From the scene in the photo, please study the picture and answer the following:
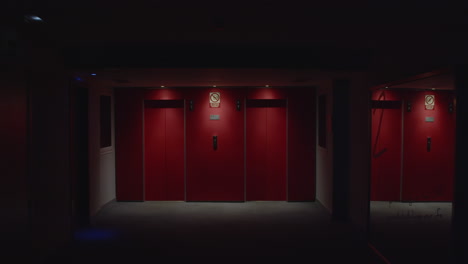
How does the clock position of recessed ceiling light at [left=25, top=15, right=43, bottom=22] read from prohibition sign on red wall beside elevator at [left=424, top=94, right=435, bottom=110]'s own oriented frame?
The recessed ceiling light is roughly at 1 o'clock from the prohibition sign on red wall beside elevator.

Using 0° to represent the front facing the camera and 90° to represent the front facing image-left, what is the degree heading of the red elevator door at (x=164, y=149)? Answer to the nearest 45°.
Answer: approximately 0°

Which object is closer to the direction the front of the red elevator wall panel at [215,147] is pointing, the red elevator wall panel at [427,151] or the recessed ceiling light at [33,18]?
the recessed ceiling light

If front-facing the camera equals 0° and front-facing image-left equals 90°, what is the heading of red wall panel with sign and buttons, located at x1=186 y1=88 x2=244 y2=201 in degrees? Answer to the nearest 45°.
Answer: approximately 0°

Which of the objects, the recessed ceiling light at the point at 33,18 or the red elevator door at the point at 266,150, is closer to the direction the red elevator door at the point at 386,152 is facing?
the recessed ceiling light
